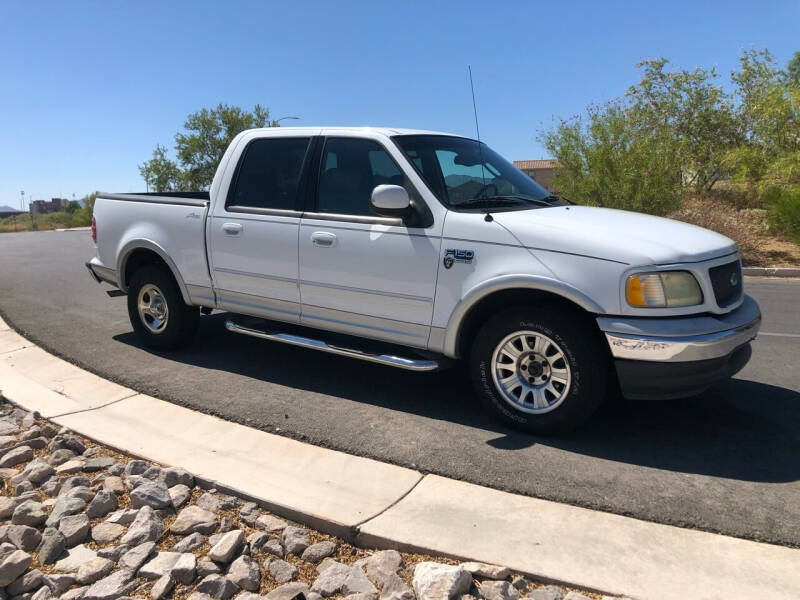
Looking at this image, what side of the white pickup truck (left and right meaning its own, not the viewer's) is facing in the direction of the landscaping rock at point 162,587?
right

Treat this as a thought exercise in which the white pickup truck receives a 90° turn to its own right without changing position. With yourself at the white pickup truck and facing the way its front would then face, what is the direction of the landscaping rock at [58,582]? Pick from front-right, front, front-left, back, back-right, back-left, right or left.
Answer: front

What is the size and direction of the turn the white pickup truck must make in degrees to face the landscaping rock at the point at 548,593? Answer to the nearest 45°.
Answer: approximately 45° to its right

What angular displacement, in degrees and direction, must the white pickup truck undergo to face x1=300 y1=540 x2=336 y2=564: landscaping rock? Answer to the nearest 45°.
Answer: approximately 45° to its right

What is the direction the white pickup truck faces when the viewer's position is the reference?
facing the viewer and to the right of the viewer

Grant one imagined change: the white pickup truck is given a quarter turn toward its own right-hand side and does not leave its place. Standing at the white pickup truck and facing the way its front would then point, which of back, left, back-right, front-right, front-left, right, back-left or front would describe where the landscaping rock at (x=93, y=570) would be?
front

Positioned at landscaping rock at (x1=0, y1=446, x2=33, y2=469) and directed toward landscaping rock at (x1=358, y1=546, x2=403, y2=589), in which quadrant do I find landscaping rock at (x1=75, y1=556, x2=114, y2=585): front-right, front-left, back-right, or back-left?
front-right

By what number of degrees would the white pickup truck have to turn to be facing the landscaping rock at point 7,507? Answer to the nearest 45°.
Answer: approximately 90° to its right

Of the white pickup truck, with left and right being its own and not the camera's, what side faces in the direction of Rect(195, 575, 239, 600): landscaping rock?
right

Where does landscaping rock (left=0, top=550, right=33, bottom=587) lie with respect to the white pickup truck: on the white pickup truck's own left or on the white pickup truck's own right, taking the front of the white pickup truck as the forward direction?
on the white pickup truck's own right

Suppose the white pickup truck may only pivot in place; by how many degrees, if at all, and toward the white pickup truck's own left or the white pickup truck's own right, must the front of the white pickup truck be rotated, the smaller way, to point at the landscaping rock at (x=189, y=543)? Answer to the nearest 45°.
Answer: approximately 90° to the white pickup truck's own right

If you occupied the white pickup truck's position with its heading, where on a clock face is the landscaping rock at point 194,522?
The landscaping rock is roughly at 3 o'clock from the white pickup truck.

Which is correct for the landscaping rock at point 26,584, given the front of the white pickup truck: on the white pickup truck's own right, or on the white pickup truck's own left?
on the white pickup truck's own right

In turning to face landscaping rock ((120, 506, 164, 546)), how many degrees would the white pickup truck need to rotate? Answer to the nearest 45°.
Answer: approximately 90° to its right

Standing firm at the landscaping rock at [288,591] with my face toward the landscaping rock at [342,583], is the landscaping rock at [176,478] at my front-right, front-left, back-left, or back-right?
back-left

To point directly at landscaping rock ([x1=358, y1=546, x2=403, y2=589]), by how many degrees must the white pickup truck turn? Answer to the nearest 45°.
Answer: approximately 45° to its right

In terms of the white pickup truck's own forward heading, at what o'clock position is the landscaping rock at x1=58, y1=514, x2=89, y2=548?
The landscaping rock is roughly at 3 o'clock from the white pickup truck.

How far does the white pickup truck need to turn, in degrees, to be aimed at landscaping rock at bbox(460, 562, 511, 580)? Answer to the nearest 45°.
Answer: approximately 45° to its right

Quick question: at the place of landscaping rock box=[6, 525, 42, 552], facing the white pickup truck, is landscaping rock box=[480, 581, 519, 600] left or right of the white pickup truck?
right

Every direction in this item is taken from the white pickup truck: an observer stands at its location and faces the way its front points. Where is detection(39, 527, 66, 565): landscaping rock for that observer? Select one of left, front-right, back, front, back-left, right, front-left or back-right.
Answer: right
